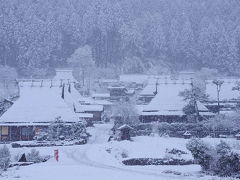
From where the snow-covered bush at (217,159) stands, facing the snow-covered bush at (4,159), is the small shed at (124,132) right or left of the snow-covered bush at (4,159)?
right

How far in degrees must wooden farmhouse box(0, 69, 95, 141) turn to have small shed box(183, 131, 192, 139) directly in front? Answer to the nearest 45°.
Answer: approximately 90° to its left

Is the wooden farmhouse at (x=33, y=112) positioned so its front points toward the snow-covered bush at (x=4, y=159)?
yes

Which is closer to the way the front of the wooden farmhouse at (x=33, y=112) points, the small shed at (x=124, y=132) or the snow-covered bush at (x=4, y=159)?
the snow-covered bush

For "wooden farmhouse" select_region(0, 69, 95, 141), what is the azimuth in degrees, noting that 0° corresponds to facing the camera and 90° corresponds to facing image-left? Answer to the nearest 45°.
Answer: approximately 0°

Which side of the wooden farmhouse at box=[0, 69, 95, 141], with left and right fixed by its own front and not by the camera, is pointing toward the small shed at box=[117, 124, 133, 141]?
left

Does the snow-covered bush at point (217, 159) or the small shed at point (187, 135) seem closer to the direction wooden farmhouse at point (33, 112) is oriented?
the snow-covered bush

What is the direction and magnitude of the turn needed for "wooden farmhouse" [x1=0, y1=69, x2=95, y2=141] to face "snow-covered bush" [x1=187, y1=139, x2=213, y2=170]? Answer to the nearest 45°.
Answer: approximately 45° to its left

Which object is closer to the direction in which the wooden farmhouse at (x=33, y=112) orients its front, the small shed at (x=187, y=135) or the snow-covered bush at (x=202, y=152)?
the snow-covered bush

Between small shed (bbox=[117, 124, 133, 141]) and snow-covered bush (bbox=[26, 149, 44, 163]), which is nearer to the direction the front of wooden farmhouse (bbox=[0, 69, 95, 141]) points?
the snow-covered bush

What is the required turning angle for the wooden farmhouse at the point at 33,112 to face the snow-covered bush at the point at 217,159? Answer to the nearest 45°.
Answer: approximately 45° to its left
